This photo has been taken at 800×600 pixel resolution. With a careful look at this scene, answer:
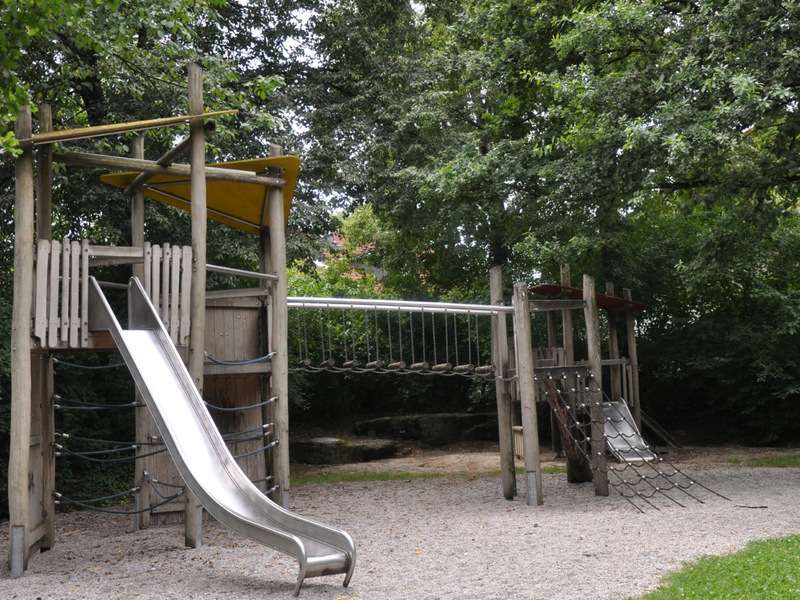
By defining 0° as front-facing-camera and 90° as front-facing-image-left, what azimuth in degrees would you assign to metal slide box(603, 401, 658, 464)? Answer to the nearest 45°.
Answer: approximately 315°
